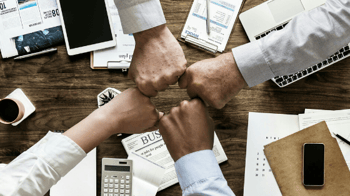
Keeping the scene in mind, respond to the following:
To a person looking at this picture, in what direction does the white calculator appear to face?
facing the viewer

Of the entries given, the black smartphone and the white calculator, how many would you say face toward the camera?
2

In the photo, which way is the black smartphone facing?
toward the camera
